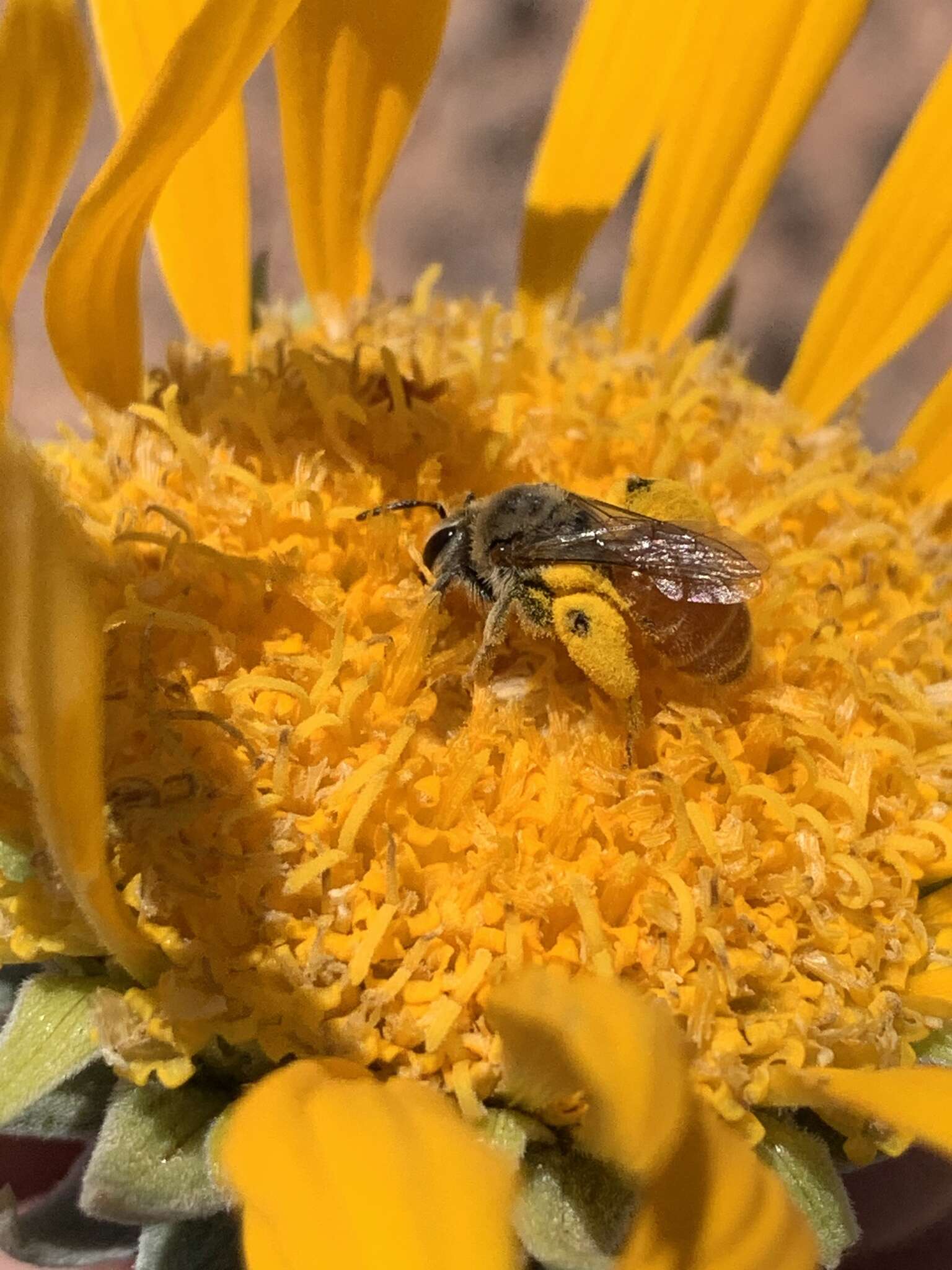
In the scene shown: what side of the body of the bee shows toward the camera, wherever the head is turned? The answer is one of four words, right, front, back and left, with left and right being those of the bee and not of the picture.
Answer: left
